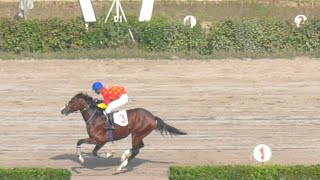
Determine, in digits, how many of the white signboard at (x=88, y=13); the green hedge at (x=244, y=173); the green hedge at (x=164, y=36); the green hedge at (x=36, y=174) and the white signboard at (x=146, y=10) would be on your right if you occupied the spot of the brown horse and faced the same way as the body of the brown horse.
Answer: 3

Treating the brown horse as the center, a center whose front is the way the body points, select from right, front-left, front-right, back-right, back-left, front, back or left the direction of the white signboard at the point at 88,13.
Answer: right

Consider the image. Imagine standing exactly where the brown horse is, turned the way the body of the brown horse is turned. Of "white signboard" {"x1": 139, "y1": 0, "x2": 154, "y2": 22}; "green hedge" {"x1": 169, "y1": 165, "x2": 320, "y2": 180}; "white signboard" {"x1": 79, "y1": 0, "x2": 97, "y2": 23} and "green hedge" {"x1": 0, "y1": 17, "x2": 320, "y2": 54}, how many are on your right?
3

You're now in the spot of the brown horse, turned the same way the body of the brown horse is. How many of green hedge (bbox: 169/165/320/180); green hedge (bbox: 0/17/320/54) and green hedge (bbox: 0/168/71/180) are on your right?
1

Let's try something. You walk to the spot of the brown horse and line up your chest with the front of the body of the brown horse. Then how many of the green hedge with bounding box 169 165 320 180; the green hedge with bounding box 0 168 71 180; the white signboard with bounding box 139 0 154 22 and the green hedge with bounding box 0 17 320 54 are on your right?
2

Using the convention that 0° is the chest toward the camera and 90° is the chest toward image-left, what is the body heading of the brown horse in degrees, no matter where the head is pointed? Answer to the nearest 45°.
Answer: approximately 90°

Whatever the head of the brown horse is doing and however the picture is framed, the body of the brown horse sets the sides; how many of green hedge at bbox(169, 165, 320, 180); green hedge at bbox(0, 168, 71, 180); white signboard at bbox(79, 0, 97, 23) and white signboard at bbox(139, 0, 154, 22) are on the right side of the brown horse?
2

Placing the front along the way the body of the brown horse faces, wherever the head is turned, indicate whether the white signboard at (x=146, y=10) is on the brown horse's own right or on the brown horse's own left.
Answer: on the brown horse's own right
